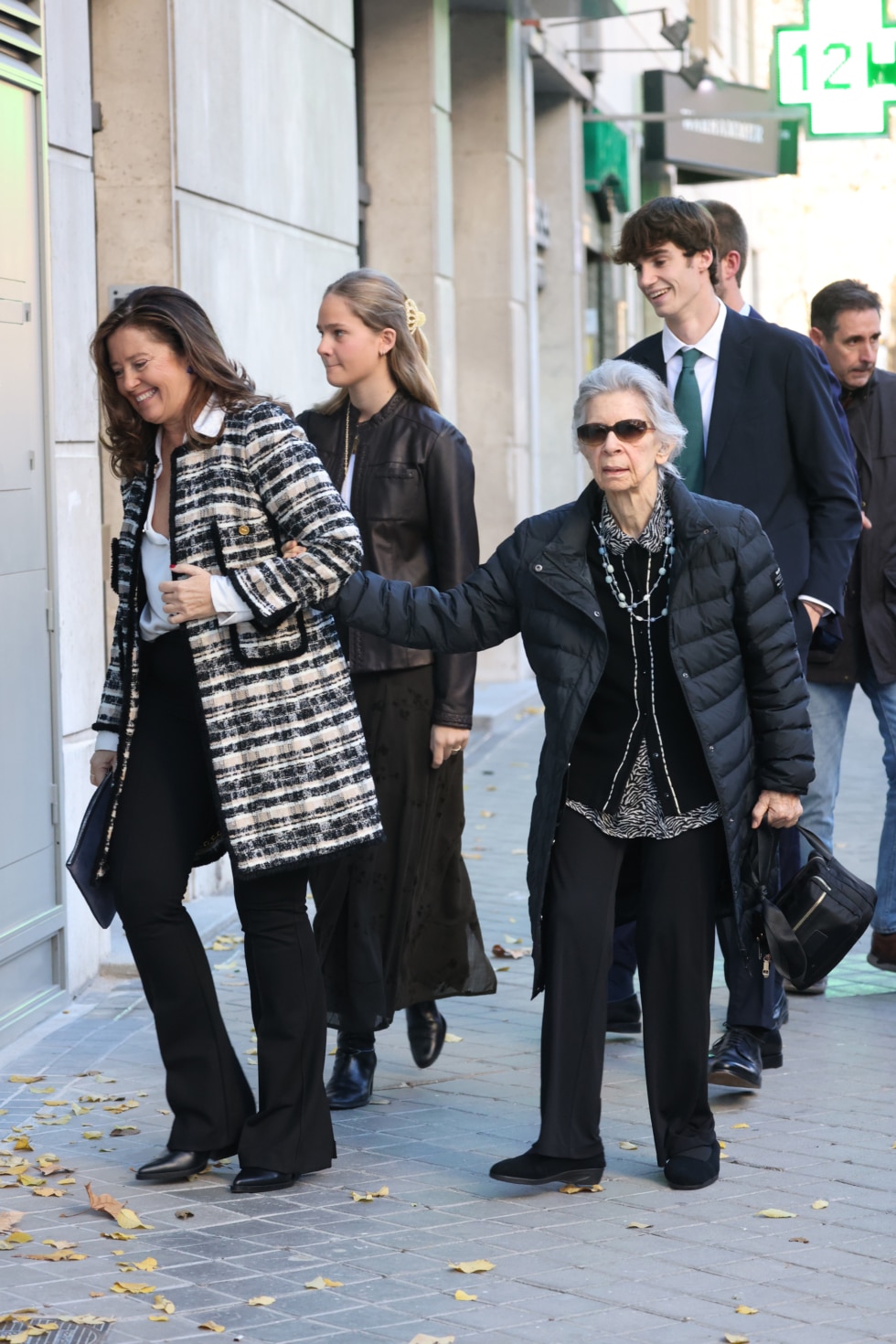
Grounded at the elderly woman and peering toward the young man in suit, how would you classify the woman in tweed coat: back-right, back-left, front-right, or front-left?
back-left

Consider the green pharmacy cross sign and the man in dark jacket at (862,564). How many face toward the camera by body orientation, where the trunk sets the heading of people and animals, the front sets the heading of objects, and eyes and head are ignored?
2

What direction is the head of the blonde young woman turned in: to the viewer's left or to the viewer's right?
to the viewer's left

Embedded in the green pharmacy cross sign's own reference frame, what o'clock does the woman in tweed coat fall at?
The woman in tweed coat is roughly at 12 o'clock from the green pharmacy cross sign.

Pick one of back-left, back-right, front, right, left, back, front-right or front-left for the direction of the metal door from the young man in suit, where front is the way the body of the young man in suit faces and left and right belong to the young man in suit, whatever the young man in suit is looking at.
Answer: front-right

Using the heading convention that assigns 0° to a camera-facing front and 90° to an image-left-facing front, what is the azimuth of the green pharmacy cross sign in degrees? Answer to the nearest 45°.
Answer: approximately 0°

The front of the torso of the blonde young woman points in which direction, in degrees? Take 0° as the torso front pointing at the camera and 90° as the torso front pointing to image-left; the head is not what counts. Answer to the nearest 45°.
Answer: approximately 45°

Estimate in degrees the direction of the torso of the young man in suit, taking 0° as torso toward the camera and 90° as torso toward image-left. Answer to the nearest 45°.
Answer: approximately 45°

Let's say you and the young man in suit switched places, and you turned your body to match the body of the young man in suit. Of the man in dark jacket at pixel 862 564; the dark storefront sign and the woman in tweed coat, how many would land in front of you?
1

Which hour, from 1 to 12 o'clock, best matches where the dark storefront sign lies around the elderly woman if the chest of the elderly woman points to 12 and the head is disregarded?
The dark storefront sign is roughly at 6 o'clock from the elderly woman.

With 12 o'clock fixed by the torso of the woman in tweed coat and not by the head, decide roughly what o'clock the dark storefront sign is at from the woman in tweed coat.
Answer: The dark storefront sign is roughly at 5 o'clock from the woman in tweed coat.
